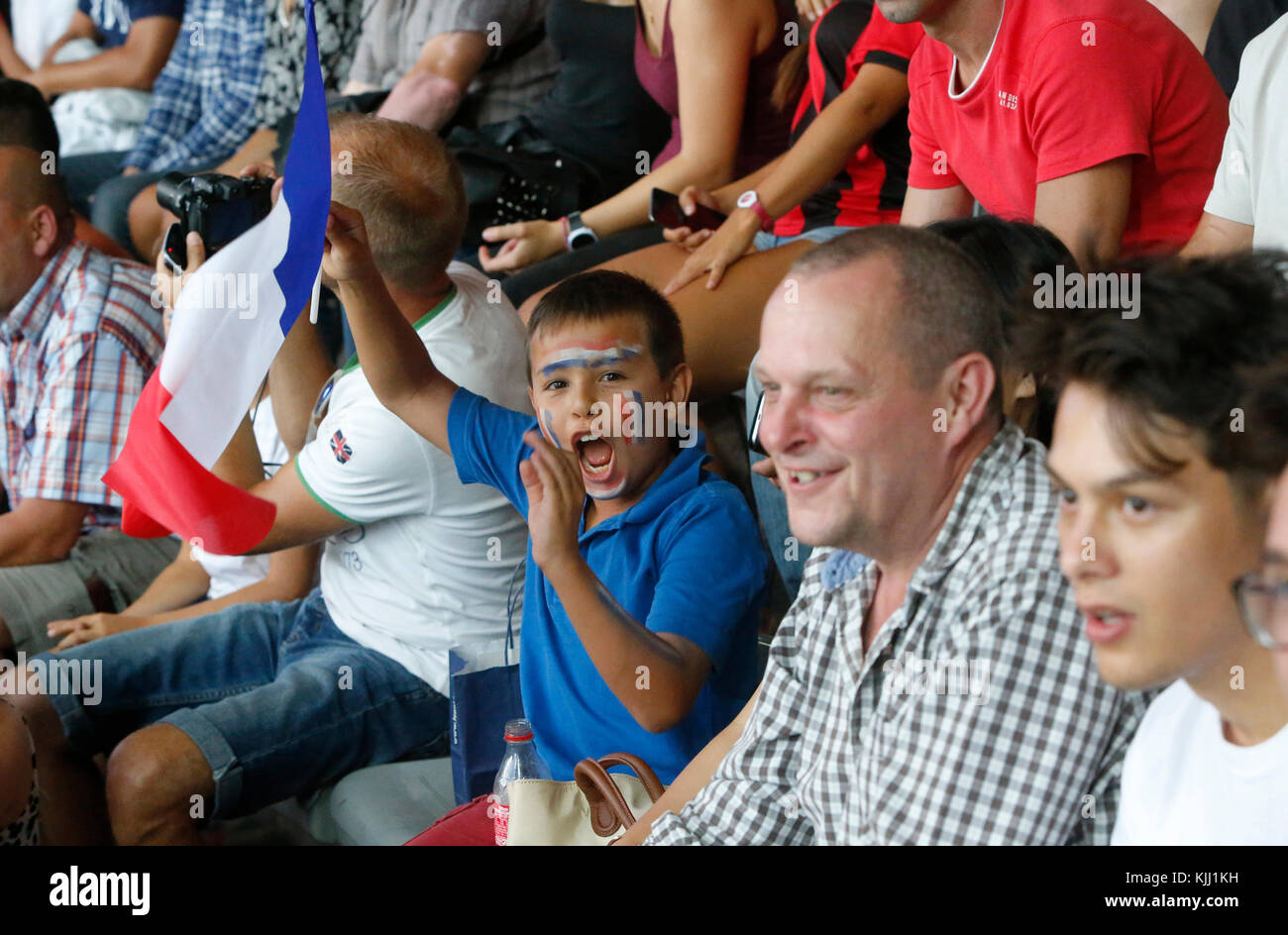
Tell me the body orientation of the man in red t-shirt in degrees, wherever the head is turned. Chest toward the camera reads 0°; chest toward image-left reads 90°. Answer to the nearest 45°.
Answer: approximately 45°

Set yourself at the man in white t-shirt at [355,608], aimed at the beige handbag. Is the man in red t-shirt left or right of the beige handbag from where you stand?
left

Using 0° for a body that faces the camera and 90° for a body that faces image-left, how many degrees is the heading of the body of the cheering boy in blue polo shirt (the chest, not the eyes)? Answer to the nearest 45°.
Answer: approximately 45°

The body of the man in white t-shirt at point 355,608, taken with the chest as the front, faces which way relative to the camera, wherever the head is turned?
to the viewer's left
